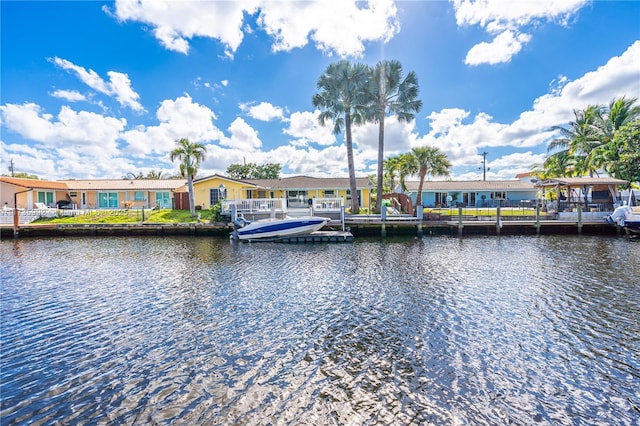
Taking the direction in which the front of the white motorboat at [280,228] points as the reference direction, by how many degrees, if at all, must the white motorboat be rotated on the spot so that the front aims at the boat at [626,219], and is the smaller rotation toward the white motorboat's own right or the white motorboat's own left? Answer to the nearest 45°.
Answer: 0° — it already faces it

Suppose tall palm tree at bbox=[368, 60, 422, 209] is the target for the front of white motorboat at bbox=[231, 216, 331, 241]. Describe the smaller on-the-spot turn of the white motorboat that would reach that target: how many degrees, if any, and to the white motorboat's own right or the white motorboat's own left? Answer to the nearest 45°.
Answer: approximately 45° to the white motorboat's own left

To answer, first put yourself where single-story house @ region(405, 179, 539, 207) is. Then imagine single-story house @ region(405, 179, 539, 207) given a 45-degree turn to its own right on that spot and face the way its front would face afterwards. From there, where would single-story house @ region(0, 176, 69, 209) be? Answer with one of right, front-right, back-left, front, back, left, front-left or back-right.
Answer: front

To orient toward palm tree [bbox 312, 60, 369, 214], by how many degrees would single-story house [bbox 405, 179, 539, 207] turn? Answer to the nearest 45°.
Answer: approximately 45° to its right

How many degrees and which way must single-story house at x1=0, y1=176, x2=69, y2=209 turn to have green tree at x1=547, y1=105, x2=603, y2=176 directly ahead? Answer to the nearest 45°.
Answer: approximately 45° to its left

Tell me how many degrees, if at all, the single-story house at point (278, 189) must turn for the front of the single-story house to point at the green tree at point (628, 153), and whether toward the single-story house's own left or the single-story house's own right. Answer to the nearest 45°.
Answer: approximately 90° to the single-story house's own left

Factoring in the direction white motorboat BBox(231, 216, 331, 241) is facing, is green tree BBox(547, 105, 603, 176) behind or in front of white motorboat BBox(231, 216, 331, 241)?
in front

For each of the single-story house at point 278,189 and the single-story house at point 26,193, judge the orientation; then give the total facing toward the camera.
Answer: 2

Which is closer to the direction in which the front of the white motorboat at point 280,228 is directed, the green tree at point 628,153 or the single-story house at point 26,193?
the green tree

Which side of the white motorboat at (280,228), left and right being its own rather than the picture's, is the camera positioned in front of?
right

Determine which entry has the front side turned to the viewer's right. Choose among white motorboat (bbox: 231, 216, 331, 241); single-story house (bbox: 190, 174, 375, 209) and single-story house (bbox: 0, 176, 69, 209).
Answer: the white motorboat

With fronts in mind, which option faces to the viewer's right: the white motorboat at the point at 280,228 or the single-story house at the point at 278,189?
the white motorboat

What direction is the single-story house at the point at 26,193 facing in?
toward the camera

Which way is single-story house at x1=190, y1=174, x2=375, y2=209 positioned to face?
toward the camera
